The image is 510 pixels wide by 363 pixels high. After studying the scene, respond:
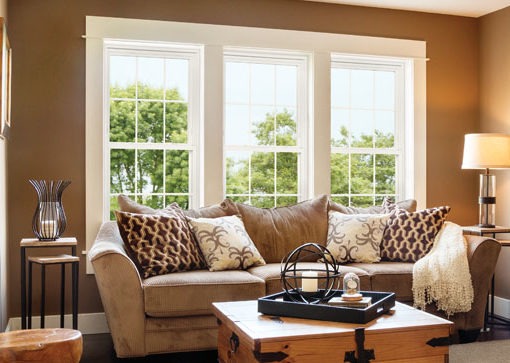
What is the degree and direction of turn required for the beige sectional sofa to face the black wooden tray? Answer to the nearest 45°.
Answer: approximately 45° to its left

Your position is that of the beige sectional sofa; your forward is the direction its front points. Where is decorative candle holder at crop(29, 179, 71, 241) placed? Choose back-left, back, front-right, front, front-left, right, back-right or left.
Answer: right

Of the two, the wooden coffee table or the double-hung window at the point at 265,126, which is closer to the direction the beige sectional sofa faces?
the wooden coffee table

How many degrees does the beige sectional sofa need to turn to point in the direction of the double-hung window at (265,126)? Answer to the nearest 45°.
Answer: approximately 180°

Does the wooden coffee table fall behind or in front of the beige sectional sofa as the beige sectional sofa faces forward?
in front

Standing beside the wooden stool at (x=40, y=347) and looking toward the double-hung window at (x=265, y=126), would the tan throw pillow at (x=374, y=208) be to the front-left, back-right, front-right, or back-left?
front-right

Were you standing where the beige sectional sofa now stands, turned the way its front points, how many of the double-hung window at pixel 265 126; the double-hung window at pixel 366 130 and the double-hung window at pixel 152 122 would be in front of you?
0

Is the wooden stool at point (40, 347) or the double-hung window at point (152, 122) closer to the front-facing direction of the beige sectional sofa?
the wooden stool

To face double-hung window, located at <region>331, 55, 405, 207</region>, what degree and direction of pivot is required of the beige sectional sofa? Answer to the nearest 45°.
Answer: approximately 135° to its left

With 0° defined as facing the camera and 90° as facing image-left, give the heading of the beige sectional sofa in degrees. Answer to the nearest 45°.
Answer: approximately 0°

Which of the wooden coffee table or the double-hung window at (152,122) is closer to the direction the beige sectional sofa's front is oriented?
the wooden coffee table
